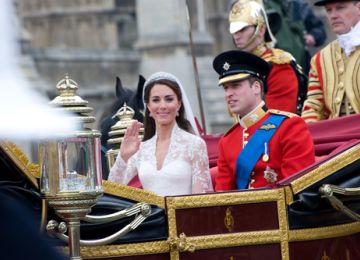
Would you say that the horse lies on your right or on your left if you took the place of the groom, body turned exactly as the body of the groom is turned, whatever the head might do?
on your right

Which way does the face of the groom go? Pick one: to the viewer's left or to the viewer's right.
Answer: to the viewer's left

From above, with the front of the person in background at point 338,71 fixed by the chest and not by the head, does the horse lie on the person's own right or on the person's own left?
on the person's own right

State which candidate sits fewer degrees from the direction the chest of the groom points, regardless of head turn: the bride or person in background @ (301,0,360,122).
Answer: the bride

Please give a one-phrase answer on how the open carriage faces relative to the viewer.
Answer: facing to the left of the viewer

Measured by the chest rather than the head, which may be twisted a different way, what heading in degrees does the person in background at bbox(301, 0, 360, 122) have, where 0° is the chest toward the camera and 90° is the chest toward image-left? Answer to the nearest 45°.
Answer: approximately 45°
